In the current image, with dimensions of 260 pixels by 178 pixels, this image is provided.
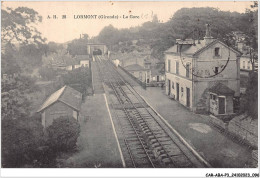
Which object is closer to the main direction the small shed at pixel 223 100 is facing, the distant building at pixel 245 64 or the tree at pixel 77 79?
the tree

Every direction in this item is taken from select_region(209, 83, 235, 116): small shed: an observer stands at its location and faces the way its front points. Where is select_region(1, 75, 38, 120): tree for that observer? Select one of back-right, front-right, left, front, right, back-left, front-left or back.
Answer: front-right
